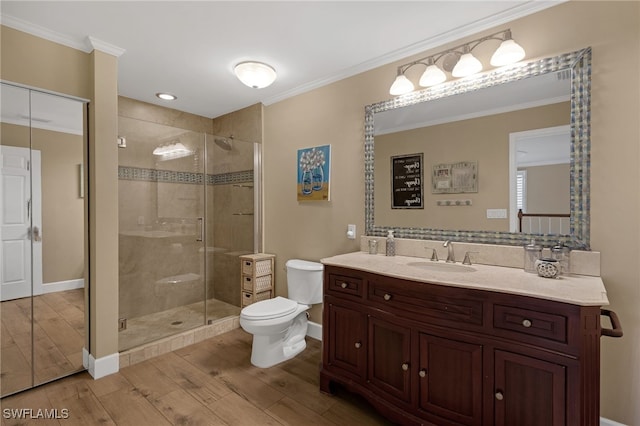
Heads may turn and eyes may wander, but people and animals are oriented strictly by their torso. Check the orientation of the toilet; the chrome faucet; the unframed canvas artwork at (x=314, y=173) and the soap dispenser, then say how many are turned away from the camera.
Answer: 0

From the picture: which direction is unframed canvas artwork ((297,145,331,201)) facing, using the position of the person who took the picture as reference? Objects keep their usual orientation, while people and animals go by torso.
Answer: facing the viewer and to the left of the viewer

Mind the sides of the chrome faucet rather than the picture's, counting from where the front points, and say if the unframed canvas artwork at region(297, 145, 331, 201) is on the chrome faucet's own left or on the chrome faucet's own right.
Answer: on the chrome faucet's own right

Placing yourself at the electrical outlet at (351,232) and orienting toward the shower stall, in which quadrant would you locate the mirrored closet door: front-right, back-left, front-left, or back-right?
front-left

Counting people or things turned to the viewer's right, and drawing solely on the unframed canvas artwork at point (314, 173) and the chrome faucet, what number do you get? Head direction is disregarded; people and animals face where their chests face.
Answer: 0

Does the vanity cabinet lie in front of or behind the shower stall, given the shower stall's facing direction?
in front

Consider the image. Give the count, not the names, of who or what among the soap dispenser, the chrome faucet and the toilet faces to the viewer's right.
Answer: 0

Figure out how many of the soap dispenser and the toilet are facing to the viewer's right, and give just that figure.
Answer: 0

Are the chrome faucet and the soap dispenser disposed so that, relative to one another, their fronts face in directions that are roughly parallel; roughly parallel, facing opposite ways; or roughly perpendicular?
roughly parallel

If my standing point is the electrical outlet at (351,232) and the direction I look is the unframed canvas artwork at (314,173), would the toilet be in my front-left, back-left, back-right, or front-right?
front-left

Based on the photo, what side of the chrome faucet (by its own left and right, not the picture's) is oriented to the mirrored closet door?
front

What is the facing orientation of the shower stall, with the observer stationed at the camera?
facing the viewer and to the right of the viewer
